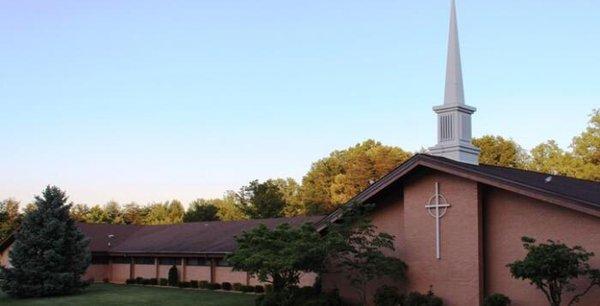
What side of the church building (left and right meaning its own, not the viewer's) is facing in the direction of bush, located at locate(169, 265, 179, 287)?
right

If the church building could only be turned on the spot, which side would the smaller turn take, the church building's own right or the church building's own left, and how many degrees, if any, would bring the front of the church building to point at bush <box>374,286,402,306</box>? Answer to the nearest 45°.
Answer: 0° — it already faces it

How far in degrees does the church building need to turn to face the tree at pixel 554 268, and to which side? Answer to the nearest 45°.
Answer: approximately 45° to its left

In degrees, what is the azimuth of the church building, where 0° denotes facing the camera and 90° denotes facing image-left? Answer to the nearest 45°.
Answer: approximately 45°
